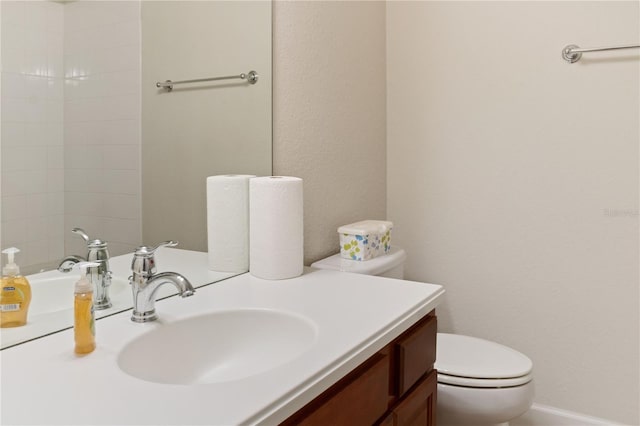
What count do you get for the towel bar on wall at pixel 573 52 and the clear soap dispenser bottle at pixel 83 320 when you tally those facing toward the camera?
1

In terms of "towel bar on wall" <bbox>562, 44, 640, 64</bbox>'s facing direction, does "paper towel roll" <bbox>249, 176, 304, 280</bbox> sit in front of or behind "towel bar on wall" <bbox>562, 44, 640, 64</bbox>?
in front

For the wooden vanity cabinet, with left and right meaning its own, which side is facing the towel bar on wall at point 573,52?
left

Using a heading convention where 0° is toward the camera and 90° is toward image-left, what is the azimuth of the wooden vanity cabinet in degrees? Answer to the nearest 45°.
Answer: approximately 315°

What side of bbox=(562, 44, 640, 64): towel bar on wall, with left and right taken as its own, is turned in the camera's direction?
front

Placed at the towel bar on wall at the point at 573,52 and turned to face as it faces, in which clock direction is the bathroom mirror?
The bathroom mirror is roughly at 1 o'clock from the towel bar on wall.
